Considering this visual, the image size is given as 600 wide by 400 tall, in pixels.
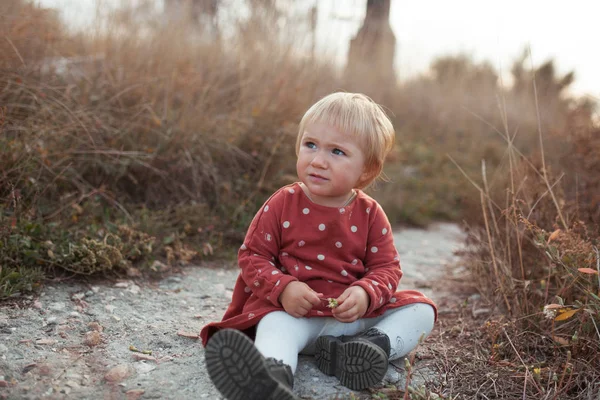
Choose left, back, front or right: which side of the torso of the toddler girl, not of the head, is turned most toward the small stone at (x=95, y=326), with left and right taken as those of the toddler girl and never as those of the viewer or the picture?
right

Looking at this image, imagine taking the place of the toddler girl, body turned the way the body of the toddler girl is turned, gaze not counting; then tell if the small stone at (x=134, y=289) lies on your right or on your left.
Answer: on your right

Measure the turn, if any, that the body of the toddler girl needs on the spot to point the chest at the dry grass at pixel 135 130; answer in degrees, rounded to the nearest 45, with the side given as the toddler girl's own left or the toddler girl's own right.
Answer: approximately 135° to the toddler girl's own right

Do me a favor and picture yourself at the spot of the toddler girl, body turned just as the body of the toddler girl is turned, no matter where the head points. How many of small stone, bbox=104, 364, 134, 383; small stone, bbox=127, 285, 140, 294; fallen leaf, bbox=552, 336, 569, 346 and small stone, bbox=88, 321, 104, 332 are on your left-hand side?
1

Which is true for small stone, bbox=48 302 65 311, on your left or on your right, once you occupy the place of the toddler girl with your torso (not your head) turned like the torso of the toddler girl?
on your right

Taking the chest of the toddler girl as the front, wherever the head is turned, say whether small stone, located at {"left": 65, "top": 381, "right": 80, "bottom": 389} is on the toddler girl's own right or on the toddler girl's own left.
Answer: on the toddler girl's own right

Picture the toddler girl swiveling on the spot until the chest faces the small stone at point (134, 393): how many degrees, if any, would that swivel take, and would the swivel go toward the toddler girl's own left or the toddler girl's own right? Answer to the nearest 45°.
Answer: approximately 45° to the toddler girl's own right

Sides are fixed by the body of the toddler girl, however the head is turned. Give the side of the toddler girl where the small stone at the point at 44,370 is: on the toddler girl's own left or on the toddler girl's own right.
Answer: on the toddler girl's own right

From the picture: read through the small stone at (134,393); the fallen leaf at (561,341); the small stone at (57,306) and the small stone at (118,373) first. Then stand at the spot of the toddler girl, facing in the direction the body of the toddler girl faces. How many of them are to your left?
1

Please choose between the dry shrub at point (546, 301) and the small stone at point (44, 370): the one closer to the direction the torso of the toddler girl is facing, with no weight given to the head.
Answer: the small stone

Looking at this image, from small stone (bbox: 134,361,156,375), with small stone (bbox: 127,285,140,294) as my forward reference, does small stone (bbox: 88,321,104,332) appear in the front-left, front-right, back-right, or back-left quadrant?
front-left

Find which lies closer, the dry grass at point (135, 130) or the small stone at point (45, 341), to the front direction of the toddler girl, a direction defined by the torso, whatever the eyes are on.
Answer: the small stone

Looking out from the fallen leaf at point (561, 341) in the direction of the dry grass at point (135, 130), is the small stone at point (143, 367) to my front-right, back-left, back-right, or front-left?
front-left

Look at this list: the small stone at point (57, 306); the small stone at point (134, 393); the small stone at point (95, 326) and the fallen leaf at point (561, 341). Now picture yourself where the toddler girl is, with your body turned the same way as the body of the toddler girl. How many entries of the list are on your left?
1

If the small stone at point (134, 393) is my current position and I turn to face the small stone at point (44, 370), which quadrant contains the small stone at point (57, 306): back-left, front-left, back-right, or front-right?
front-right
